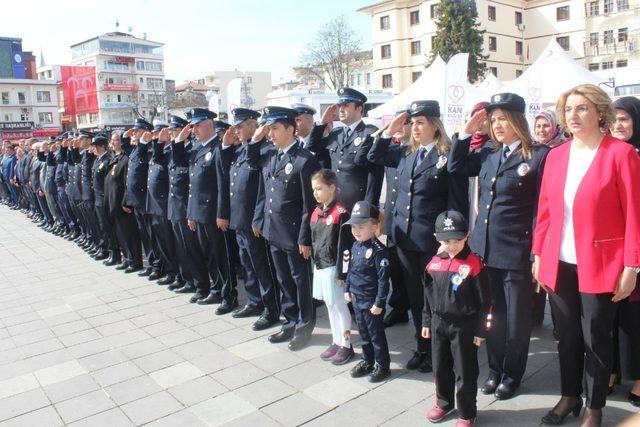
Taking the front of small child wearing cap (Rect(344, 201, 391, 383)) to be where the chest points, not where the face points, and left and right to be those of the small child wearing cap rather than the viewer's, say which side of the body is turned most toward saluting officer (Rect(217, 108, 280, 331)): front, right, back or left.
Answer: right

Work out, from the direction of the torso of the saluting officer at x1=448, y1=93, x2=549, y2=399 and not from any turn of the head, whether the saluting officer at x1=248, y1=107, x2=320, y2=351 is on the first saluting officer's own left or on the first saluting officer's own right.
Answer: on the first saluting officer's own right

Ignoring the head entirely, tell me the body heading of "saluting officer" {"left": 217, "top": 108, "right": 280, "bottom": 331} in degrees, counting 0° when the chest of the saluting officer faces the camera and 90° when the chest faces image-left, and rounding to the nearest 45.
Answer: approximately 45°

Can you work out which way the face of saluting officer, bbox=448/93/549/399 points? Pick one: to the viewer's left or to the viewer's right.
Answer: to the viewer's left

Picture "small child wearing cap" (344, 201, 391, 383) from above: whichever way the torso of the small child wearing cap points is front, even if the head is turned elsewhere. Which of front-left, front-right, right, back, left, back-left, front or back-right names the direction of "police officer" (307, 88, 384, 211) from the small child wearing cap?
back-right

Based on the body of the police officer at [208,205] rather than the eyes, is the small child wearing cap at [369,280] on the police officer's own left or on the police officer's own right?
on the police officer's own left

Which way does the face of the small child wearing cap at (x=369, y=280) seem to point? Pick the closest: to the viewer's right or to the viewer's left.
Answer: to the viewer's left

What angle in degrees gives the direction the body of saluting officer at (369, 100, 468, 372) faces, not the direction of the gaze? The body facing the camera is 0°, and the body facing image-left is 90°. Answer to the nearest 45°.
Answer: approximately 45°

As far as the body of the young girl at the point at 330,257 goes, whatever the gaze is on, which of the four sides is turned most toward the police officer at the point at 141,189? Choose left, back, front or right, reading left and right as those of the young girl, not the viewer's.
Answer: right

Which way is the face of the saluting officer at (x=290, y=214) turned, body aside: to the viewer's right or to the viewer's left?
to the viewer's left
